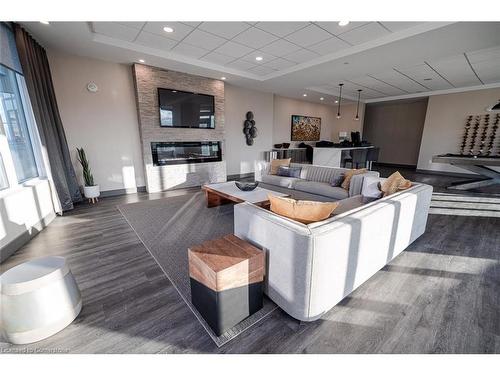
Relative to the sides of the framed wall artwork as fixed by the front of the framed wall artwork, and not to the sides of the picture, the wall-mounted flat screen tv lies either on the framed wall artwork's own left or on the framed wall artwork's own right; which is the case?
on the framed wall artwork's own right

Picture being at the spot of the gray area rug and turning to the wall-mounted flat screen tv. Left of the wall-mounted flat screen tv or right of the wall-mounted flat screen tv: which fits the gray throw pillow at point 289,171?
right

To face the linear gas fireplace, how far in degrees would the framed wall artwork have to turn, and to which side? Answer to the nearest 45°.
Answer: approximately 90° to its right

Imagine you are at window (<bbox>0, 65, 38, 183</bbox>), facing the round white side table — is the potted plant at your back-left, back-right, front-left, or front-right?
back-left

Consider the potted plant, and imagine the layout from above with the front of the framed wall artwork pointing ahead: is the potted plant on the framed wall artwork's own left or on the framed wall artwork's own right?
on the framed wall artwork's own right

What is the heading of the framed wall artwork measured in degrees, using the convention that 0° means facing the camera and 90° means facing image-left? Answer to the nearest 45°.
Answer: approximately 315°

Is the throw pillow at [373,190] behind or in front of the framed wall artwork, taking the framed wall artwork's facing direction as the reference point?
in front

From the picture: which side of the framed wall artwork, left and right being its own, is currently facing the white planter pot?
right

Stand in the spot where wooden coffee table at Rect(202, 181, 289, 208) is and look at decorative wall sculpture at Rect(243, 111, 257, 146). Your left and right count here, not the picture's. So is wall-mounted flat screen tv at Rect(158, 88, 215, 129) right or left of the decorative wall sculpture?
left

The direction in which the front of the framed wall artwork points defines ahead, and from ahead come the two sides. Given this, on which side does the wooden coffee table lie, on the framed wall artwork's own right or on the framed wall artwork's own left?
on the framed wall artwork's own right

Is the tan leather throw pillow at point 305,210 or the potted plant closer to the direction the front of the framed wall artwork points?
the tan leather throw pillow
